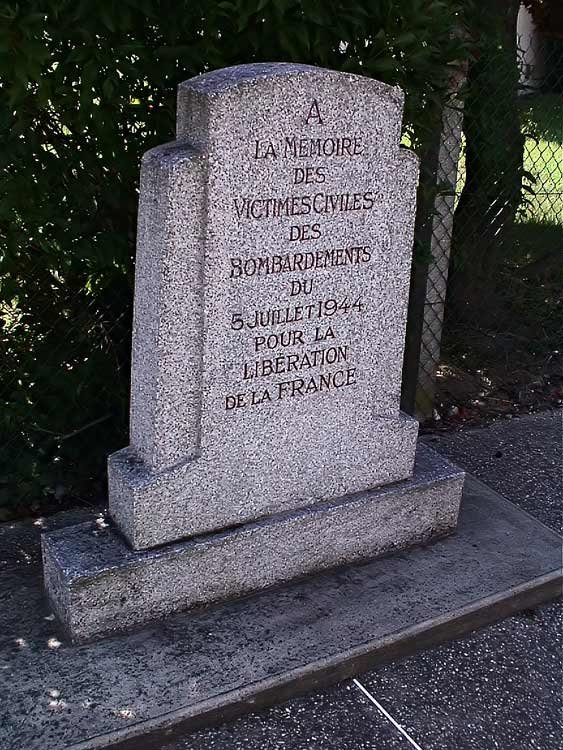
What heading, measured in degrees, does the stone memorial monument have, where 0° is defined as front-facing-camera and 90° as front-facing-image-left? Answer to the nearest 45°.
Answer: approximately 315°

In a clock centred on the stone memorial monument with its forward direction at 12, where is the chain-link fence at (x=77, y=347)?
The chain-link fence is roughly at 6 o'clock from the stone memorial monument.
